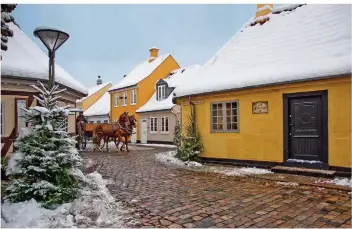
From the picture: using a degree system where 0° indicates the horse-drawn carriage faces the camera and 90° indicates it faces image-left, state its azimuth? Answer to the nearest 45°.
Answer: approximately 270°

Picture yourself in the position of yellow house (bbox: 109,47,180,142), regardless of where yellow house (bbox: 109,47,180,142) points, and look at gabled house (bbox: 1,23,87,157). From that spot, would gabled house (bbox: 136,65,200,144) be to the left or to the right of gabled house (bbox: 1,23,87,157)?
left

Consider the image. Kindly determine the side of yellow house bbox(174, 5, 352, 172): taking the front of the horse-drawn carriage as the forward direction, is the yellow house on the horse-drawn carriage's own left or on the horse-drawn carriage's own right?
on the horse-drawn carriage's own right

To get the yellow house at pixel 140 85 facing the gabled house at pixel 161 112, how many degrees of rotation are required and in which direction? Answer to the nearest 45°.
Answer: approximately 90° to its left

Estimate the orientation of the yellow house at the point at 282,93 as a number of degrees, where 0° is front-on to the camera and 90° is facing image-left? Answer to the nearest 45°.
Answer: approximately 45°

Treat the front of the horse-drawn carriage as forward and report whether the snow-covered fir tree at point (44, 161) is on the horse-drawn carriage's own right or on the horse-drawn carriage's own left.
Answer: on the horse-drawn carriage's own right

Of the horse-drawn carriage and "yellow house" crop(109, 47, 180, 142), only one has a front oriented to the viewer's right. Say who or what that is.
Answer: the horse-drawn carriage

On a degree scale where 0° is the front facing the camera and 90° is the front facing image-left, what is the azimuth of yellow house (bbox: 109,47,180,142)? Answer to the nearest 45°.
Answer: approximately 45°

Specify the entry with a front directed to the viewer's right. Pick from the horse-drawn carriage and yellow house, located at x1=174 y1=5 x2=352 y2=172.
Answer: the horse-drawn carriage
